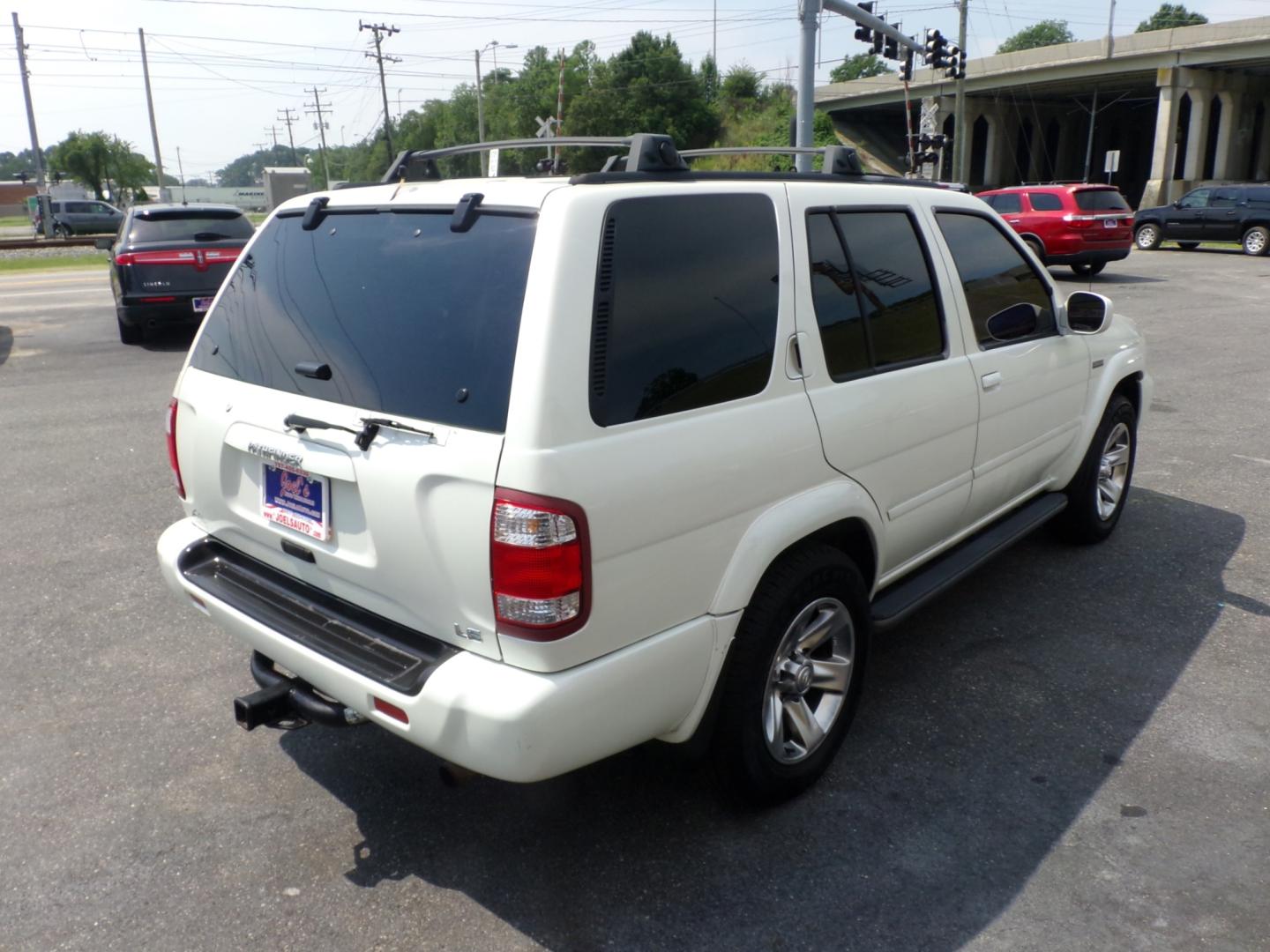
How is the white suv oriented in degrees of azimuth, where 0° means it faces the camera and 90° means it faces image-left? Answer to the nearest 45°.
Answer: approximately 225°

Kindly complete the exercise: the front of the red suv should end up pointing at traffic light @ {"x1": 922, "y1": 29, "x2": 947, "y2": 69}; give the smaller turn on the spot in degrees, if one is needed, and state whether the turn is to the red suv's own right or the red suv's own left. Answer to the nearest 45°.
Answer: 0° — it already faces it

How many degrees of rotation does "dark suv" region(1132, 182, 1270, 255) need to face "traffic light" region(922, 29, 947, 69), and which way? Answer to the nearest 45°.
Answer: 0° — it already faces it

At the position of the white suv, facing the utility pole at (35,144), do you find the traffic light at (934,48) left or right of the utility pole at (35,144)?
right

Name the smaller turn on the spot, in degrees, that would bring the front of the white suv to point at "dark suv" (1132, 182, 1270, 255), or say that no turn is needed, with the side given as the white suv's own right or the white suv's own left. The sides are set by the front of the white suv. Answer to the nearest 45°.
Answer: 0° — it already faces it

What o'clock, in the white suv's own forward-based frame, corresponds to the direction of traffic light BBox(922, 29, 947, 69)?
The traffic light is roughly at 11 o'clock from the white suv.

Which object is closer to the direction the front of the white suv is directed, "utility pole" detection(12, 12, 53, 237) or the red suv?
the red suv

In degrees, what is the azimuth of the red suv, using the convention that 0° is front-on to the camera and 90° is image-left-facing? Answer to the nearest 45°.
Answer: approximately 135°

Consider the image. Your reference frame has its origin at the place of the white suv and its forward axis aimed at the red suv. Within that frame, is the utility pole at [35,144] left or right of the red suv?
left

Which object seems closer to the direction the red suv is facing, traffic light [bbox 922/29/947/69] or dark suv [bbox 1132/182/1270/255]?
the traffic light

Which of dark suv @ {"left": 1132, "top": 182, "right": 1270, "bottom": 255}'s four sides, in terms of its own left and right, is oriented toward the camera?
left

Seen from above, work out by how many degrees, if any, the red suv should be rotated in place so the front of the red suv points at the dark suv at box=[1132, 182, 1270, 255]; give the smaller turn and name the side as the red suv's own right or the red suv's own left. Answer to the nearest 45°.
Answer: approximately 90° to the red suv's own right

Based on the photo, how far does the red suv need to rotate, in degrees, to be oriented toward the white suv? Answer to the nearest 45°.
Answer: approximately 135° to its left
